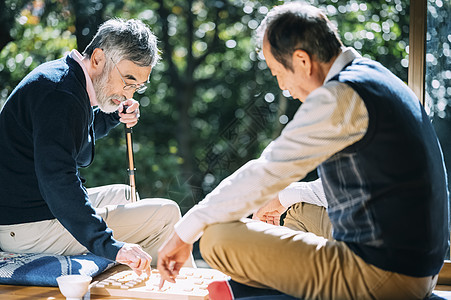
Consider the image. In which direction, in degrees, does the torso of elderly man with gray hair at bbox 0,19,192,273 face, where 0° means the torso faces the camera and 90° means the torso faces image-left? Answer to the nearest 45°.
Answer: approximately 270°

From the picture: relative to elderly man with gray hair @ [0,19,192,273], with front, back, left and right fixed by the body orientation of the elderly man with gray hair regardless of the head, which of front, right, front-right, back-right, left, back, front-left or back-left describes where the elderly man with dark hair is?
front-right

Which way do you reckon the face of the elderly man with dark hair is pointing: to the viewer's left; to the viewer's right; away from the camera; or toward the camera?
to the viewer's left

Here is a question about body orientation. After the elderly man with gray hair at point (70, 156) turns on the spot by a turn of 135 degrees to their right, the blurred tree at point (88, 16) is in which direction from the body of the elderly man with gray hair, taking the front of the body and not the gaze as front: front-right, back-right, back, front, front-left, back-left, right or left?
back-right

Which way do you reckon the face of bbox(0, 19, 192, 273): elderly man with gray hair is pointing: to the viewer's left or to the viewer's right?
to the viewer's right
